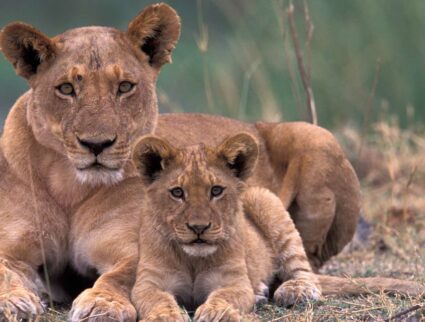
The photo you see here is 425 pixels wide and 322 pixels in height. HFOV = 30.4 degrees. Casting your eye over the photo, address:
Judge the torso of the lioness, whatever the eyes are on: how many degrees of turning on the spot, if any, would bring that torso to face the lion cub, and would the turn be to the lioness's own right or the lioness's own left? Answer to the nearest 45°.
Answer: approximately 90° to the lioness's own left

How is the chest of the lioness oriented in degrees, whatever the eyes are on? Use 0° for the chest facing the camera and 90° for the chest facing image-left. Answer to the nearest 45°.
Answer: approximately 45°
